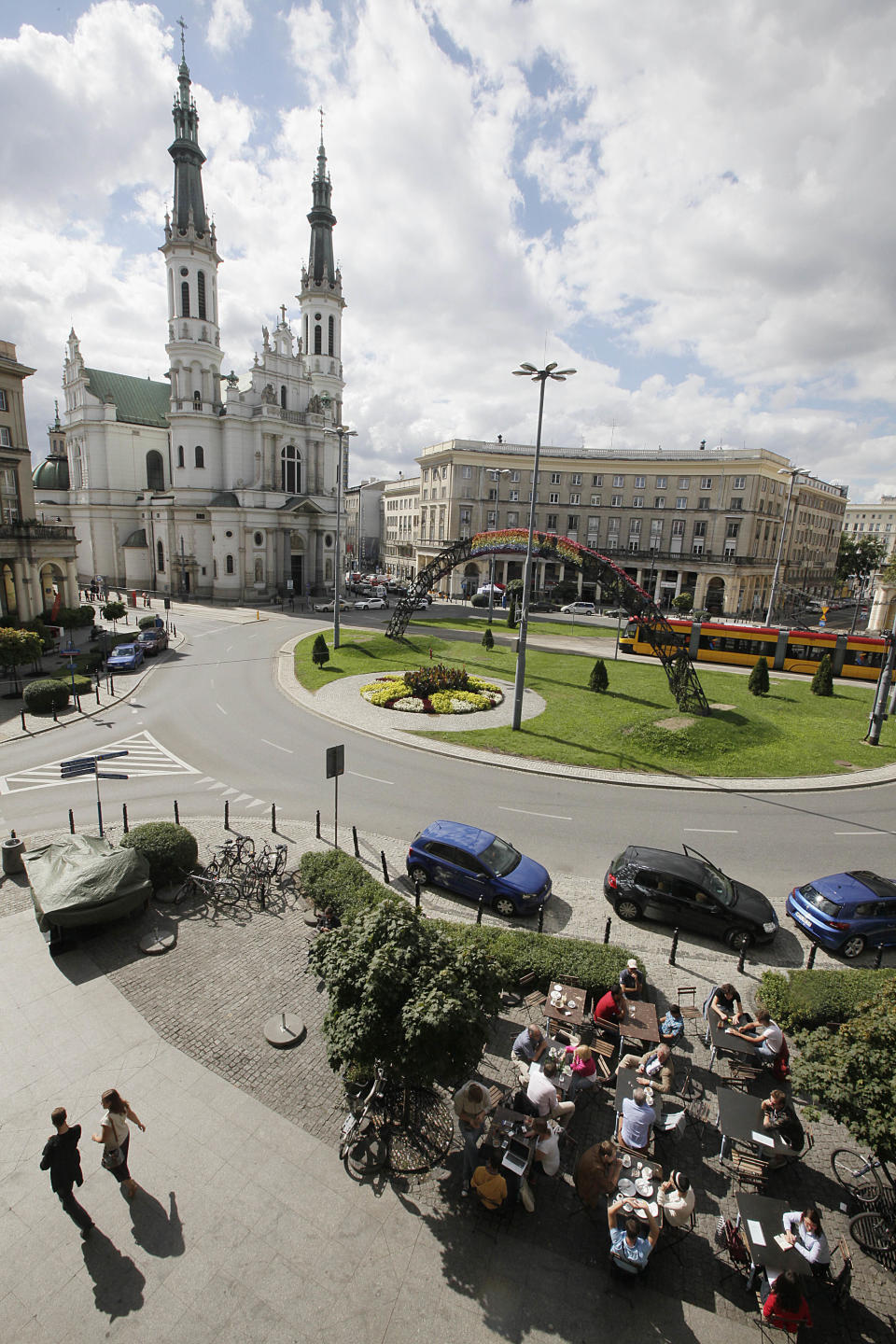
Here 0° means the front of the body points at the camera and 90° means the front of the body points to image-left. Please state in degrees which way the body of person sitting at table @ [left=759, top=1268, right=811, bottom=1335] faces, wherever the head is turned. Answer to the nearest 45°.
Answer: approximately 180°

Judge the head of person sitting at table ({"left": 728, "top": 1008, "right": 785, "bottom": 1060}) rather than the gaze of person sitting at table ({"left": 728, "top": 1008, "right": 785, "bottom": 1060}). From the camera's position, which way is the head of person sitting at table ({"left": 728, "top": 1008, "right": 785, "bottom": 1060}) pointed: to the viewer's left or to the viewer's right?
to the viewer's left

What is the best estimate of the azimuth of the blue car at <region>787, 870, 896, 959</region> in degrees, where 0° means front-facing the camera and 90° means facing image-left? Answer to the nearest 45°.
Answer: approximately 225°

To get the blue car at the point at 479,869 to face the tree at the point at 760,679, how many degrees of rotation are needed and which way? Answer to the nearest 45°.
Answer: approximately 90° to its left

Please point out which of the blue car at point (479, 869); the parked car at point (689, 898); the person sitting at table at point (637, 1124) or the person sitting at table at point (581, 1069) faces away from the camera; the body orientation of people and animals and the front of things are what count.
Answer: the person sitting at table at point (637, 1124)

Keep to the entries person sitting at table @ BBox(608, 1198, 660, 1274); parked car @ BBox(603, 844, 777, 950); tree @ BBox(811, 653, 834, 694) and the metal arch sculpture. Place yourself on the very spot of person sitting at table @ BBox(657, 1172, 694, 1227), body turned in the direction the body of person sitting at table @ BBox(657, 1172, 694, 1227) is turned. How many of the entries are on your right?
3

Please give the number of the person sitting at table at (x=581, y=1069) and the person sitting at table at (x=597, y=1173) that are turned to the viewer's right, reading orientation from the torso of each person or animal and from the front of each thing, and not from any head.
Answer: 1

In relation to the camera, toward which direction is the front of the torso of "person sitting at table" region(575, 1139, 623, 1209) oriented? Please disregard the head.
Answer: to the viewer's right

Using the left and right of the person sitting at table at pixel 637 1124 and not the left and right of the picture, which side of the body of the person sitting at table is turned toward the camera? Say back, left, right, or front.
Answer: back

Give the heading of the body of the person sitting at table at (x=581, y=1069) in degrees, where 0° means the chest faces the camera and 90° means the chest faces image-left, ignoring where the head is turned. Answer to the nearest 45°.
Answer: approximately 90°

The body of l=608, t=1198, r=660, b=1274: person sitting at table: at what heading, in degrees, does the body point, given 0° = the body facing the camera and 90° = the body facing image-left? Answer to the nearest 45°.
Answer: approximately 180°
